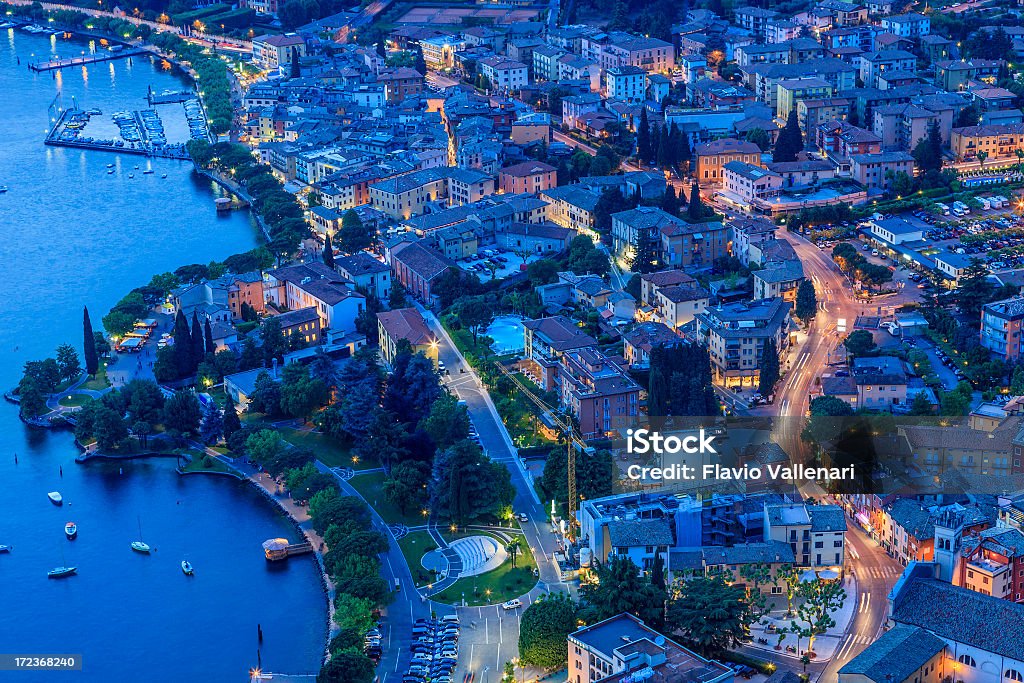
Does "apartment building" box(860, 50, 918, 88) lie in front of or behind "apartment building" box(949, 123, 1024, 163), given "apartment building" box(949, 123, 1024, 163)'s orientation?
behind

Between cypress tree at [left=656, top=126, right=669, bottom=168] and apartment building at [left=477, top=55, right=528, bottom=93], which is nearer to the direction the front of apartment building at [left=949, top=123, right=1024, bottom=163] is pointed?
the cypress tree

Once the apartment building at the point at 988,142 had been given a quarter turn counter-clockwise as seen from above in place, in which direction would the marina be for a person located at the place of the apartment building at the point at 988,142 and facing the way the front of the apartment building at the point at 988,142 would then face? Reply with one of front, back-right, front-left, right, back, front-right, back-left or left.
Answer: back

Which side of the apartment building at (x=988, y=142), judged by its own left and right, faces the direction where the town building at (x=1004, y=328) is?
front

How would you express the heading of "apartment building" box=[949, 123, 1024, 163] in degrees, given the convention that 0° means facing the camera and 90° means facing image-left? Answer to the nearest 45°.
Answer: approximately 0°

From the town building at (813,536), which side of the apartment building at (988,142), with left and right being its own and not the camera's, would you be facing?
front

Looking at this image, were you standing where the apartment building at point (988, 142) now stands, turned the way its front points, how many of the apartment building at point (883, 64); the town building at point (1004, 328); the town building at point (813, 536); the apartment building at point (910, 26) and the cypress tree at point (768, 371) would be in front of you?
3

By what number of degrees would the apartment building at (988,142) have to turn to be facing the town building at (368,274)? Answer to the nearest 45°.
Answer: approximately 45° to its right

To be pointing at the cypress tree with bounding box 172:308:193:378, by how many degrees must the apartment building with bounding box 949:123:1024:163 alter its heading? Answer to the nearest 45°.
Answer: approximately 45° to its right

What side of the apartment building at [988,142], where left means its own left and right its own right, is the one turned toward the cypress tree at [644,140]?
right

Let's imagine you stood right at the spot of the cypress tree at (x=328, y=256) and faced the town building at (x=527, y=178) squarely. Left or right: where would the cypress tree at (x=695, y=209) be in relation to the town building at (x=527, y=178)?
right

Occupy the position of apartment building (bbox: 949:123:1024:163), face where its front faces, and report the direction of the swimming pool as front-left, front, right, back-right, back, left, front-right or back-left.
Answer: front-right

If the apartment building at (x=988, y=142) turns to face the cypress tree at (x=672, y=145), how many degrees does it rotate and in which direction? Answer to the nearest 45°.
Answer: approximately 90° to its right

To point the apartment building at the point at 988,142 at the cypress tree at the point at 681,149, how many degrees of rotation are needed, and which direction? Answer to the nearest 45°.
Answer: approximately 90° to its right

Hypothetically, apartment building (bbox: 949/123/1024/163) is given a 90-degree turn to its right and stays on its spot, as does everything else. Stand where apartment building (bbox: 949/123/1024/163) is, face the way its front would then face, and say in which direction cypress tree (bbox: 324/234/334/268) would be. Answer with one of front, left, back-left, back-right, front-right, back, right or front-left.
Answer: front-left

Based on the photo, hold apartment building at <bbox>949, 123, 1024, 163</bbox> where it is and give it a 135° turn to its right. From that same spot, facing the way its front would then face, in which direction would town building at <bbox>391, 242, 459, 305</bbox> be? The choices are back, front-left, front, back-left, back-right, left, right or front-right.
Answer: left

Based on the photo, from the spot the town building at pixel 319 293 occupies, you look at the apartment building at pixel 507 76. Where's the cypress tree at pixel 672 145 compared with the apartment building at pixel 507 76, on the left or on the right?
right

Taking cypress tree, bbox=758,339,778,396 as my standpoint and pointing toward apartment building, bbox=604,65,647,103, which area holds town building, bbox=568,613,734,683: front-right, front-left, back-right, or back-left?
back-left

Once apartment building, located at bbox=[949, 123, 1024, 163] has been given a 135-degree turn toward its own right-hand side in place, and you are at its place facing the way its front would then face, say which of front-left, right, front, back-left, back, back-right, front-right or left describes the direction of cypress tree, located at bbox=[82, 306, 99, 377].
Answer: left

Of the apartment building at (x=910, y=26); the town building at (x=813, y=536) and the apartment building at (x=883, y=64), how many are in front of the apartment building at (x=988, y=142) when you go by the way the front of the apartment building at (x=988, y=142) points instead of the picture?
1
